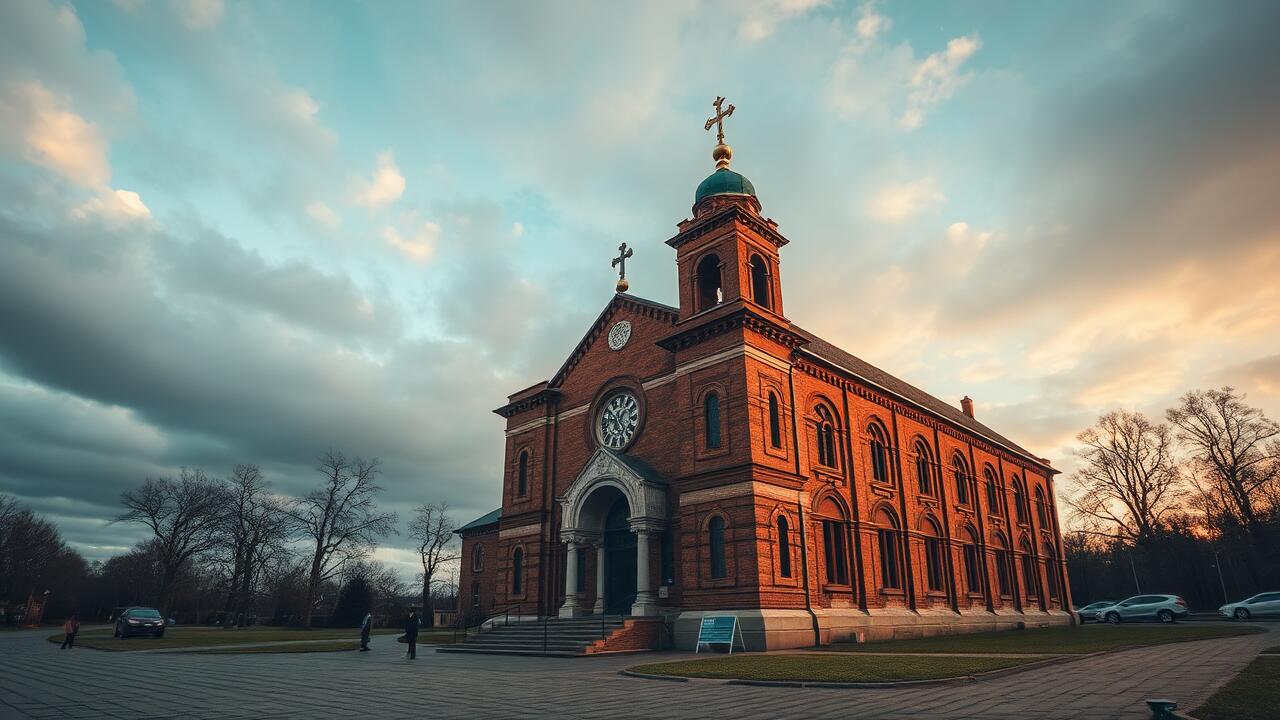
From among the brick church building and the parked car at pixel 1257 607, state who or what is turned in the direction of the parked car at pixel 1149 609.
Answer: the parked car at pixel 1257 607

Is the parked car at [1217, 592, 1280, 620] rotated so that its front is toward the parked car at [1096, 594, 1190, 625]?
yes

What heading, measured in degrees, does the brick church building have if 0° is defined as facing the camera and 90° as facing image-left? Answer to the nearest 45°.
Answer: approximately 45°

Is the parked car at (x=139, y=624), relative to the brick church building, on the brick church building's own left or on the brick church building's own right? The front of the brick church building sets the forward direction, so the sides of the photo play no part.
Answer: on the brick church building's own right

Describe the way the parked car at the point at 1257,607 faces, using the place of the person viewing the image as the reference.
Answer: facing to the left of the viewer

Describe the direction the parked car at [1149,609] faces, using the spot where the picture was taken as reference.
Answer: facing to the left of the viewer

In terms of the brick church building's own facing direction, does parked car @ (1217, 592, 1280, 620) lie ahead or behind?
behind

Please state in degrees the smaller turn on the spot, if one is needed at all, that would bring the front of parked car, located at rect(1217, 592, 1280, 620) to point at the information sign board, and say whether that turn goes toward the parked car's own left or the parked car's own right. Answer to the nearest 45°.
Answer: approximately 45° to the parked car's own left

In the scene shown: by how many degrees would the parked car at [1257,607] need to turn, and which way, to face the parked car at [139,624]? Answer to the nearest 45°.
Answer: approximately 45° to its left
